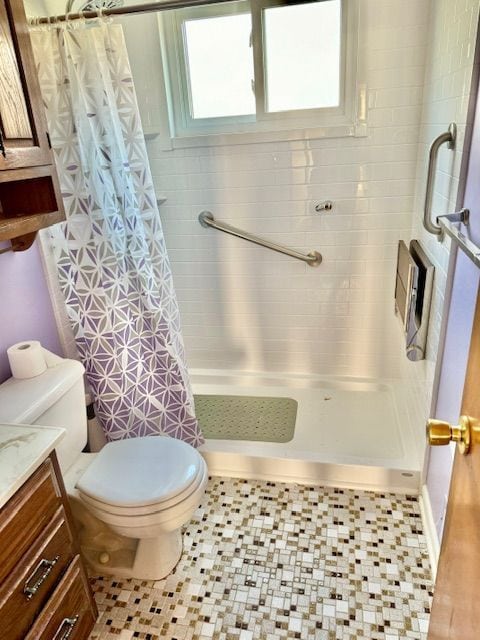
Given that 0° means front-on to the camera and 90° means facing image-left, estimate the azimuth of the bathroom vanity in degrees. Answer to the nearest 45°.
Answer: approximately 315°

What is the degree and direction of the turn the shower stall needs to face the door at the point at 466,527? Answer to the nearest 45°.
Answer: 0° — it already faces it

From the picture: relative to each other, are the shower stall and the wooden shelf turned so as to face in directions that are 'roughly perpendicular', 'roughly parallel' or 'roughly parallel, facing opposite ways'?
roughly perpendicular

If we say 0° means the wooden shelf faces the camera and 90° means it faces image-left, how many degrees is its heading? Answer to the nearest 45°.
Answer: approximately 315°

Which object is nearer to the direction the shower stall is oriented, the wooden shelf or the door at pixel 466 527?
the door

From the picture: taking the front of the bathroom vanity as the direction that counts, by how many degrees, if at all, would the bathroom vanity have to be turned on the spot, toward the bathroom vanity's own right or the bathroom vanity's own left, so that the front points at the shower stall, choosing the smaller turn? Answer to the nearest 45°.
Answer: approximately 90° to the bathroom vanity's own left

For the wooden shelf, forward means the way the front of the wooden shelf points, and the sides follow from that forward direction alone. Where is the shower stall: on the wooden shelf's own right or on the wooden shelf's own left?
on the wooden shelf's own left

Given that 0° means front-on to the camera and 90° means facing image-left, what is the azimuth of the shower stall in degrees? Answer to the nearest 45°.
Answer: approximately 0°

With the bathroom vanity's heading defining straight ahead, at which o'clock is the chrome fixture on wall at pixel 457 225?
The chrome fixture on wall is roughly at 11 o'clock from the bathroom vanity.
